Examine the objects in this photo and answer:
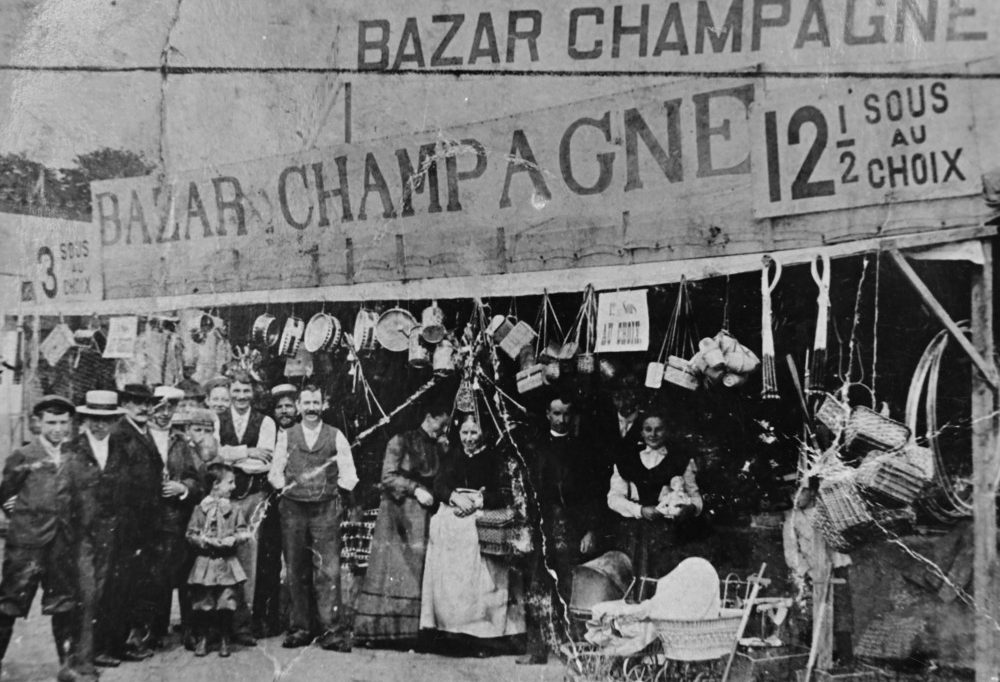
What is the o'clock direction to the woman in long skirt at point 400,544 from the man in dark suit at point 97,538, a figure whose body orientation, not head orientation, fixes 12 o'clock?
The woman in long skirt is roughly at 10 o'clock from the man in dark suit.

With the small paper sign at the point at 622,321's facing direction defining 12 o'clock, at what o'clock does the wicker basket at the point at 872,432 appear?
The wicker basket is roughly at 9 o'clock from the small paper sign.

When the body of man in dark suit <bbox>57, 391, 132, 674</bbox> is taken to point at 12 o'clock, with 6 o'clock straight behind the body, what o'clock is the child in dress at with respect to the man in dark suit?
The child in dress is roughly at 10 o'clock from the man in dark suit.
